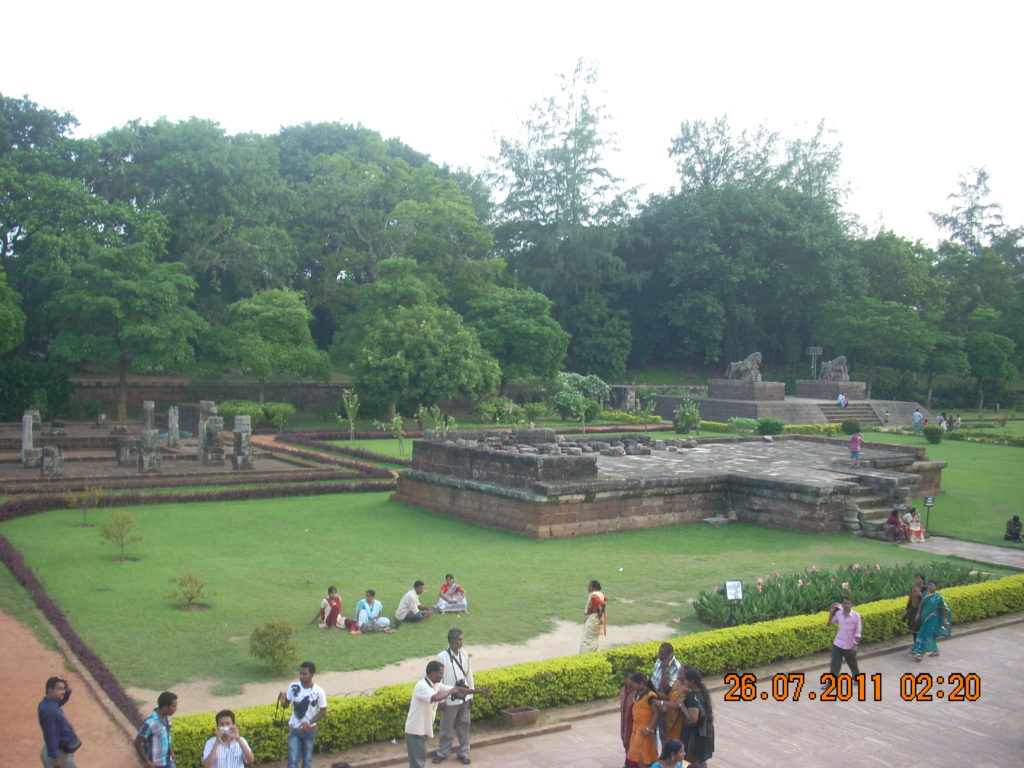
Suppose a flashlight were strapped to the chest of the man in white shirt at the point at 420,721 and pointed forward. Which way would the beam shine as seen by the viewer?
to the viewer's right

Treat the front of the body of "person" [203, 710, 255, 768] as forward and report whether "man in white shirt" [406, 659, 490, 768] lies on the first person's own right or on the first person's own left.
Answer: on the first person's own left

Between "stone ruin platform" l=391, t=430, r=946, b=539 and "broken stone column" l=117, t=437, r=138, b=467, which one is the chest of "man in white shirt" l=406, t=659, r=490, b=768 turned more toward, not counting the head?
the stone ruin platform

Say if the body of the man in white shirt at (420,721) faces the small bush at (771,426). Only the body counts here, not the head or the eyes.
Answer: no

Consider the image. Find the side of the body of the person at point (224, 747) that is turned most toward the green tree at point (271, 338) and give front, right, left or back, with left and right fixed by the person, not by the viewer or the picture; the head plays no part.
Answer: back

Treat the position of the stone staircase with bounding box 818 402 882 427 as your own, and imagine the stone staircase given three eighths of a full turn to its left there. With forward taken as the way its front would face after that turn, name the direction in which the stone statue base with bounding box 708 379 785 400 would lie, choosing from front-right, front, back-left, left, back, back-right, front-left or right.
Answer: left

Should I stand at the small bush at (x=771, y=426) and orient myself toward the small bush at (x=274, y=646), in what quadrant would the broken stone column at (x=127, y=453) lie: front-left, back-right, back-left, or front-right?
front-right

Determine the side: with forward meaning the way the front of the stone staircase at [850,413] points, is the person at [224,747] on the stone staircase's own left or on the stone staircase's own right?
on the stone staircase's own right

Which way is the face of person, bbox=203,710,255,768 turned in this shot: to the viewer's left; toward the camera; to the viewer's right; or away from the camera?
toward the camera

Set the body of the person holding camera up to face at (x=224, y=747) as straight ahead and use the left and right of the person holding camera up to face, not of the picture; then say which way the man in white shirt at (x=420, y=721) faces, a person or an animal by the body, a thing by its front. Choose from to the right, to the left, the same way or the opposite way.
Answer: to the left

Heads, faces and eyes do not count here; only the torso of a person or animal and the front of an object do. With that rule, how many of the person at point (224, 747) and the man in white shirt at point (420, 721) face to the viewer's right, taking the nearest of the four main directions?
1

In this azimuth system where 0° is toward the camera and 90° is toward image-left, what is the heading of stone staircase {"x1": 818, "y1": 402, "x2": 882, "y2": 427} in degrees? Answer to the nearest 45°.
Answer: approximately 315°

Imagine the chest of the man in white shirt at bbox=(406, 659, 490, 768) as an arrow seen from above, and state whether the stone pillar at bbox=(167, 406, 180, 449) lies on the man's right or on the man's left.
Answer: on the man's left

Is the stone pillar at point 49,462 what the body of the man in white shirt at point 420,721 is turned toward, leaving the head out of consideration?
no

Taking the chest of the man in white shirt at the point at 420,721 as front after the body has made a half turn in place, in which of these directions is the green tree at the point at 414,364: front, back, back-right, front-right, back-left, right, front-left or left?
right

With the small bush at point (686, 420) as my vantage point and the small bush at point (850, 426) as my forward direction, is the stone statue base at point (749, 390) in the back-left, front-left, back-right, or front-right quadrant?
front-left

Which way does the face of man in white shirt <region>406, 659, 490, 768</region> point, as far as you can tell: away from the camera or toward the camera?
toward the camera

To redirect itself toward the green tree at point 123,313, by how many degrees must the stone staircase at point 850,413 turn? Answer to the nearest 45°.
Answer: approximately 90° to its right

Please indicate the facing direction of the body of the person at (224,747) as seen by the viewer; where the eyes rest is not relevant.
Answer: toward the camera

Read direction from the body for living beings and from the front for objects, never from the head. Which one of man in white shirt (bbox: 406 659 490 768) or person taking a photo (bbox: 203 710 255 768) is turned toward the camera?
the person taking a photo

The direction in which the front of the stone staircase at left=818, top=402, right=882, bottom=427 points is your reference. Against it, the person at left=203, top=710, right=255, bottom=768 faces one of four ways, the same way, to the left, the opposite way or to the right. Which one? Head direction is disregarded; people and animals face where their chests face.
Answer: the same way
